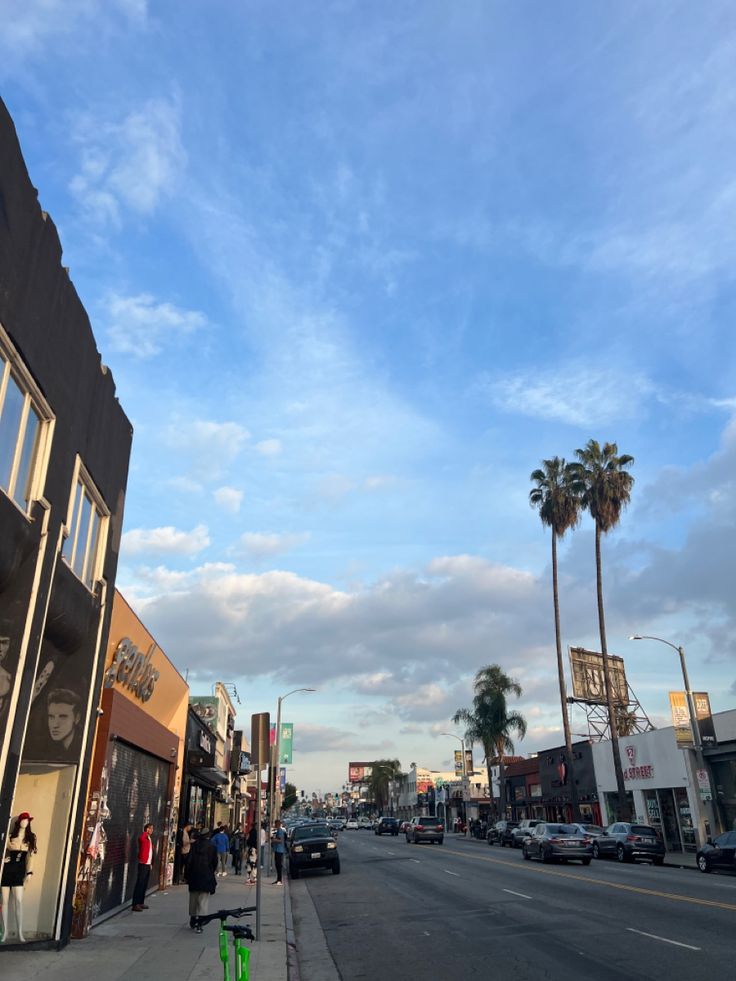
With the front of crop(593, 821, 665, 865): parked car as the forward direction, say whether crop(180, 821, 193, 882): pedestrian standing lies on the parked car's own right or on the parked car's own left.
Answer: on the parked car's own left

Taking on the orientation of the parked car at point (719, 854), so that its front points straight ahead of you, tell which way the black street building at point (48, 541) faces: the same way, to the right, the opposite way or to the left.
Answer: to the right

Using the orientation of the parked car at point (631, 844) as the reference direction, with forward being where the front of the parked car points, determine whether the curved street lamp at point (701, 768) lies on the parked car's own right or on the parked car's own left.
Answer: on the parked car's own right

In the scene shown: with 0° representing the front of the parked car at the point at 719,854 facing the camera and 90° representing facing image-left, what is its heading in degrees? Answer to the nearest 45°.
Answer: approximately 135°

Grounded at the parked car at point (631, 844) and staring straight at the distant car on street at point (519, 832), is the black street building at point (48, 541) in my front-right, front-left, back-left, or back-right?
back-left

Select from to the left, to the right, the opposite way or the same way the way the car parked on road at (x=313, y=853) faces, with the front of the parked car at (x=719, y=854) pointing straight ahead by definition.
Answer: the opposite way

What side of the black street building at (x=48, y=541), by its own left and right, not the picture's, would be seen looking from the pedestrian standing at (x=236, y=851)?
left

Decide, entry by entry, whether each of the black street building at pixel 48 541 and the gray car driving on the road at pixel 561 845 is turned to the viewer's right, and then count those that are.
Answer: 1

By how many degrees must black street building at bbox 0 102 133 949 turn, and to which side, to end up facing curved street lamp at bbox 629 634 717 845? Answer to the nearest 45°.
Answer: approximately 45° to its left

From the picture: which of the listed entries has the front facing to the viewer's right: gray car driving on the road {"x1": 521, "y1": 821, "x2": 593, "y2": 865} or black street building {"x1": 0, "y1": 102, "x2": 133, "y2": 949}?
the black street building

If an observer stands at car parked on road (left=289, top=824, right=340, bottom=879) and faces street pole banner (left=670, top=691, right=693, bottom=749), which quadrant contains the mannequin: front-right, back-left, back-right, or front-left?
back-right

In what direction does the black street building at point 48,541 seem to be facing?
to the viewer's right
